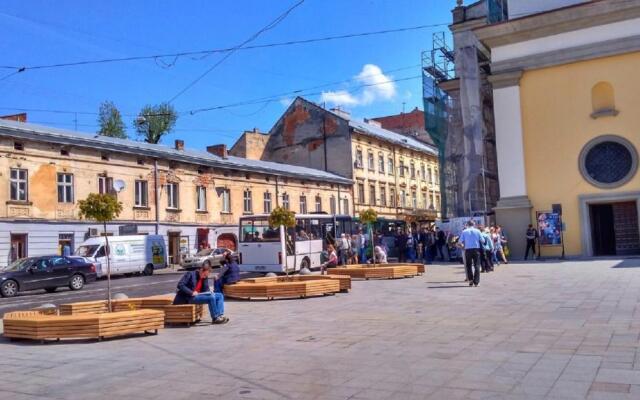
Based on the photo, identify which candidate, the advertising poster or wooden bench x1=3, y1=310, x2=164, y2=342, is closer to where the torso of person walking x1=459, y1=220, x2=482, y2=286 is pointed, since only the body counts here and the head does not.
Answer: the advertising poster

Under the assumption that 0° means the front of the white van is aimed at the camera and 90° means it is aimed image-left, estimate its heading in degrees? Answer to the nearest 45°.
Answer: approximately 45°

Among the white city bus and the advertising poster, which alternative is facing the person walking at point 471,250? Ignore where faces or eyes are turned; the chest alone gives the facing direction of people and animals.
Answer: the advertising poster

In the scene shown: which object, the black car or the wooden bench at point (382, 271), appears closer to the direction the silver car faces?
the black car

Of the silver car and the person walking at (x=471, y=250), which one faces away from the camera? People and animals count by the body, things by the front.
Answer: the person walking

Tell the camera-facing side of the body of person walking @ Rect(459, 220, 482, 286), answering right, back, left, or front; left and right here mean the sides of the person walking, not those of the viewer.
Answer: back

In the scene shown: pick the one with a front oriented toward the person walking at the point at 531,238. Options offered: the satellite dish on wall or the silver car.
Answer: the satellite dish on wall

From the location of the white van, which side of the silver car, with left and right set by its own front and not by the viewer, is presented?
front

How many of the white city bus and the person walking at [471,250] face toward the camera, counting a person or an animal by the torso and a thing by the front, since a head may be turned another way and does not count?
0

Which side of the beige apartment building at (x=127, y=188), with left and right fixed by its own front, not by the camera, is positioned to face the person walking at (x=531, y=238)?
front

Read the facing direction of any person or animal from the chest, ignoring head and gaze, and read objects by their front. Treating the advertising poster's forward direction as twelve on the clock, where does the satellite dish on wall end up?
The satellite dish on wall is roughly at 3 o'clock from the advertising poster.

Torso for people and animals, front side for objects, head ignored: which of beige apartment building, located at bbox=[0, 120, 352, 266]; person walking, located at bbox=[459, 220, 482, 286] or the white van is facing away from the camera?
the person walking

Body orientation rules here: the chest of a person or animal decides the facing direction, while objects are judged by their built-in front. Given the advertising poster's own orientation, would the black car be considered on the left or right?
on its right
